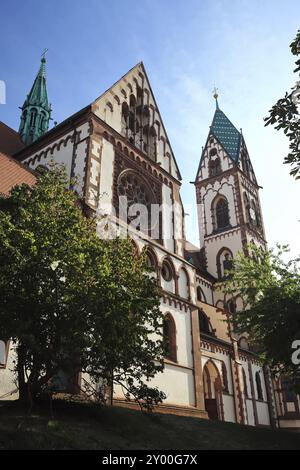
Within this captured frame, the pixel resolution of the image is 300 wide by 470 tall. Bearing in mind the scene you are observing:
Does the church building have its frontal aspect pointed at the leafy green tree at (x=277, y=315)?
no

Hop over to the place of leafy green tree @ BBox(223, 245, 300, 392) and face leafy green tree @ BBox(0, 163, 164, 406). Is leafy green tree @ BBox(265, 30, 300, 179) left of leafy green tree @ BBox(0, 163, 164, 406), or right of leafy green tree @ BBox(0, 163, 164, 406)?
left
